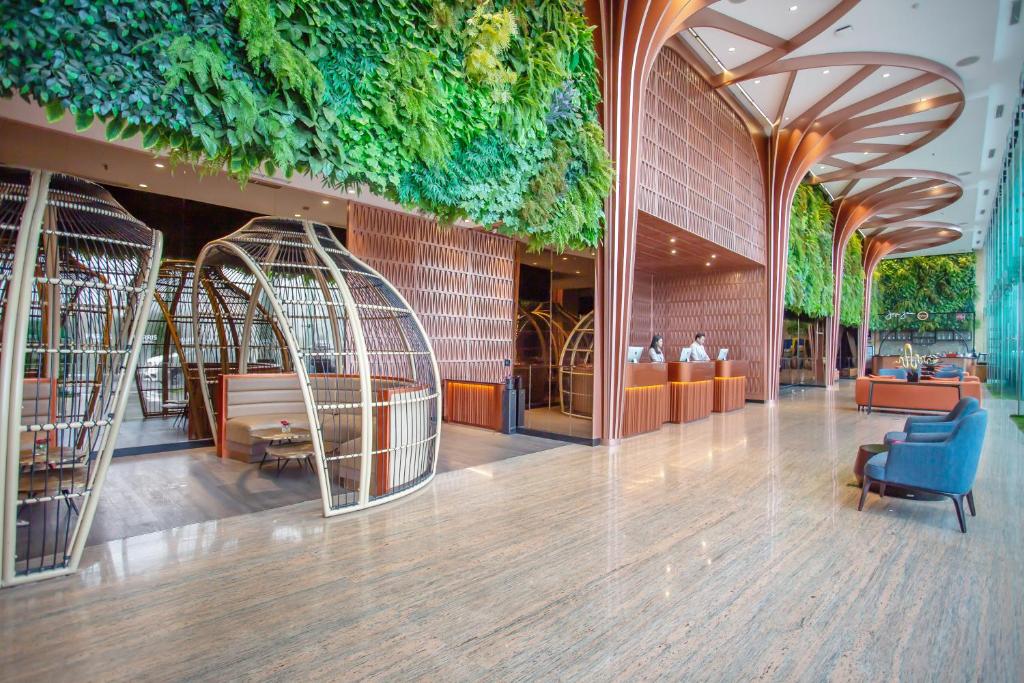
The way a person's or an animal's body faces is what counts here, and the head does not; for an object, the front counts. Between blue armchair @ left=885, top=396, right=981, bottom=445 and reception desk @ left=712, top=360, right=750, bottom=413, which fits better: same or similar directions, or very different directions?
very different directions

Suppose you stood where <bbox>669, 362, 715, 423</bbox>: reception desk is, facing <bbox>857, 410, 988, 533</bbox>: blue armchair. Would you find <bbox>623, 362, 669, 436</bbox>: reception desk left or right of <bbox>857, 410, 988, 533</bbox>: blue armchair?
right

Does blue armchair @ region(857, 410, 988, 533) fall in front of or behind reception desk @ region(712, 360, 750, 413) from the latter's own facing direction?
in front

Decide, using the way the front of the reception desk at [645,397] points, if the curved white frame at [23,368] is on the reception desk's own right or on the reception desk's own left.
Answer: on the reception desk's own right

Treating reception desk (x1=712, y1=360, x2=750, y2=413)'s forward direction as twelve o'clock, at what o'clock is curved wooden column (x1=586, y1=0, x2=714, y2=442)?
The curved wooden column is roughly at 2 o'clock from the reception desk.

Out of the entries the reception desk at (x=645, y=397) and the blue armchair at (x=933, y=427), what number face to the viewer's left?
1

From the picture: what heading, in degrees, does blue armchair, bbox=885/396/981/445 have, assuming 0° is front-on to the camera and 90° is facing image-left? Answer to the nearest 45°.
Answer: approximately 90°

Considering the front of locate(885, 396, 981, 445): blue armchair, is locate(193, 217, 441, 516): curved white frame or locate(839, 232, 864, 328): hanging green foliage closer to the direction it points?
the curved white frame

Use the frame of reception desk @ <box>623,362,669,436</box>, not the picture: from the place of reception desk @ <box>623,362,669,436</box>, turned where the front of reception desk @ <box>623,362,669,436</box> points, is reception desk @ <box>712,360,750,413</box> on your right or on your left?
on your left

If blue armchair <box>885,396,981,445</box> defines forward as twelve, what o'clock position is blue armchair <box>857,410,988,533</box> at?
blue armchair <box>857,410,988,533</box> is roughly at 9 o'clock from blue armchair <box>885,396,981,445</box>.

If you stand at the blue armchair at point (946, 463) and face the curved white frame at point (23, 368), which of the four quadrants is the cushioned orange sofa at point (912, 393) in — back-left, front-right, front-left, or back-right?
back-right

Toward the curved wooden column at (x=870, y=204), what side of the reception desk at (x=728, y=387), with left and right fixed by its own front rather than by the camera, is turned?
left
